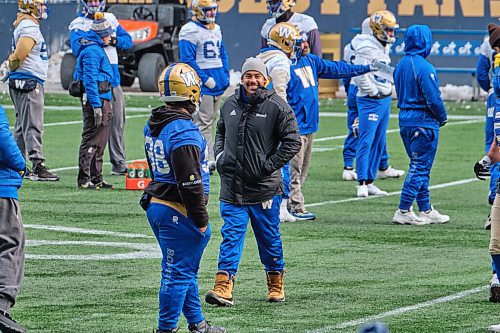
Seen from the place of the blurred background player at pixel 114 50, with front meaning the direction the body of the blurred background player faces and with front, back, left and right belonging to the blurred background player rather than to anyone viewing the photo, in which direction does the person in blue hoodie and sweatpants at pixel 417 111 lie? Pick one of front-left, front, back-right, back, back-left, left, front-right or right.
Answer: front-left

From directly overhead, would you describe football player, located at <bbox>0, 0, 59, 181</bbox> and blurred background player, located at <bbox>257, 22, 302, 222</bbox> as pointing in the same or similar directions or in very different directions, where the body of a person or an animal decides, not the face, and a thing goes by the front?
same or similar directions

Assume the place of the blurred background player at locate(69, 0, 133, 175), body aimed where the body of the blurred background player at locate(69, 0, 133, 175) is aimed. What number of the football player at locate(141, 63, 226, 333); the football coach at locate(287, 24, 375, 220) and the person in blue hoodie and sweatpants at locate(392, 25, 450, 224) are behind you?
0

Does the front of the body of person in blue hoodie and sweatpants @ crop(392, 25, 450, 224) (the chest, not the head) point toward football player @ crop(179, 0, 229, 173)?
no

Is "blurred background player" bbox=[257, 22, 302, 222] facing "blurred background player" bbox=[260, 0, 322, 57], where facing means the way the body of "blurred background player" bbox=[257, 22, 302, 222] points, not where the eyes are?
no

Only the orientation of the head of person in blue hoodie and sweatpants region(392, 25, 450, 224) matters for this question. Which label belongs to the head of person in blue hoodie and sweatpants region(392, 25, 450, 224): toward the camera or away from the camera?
away from the camera

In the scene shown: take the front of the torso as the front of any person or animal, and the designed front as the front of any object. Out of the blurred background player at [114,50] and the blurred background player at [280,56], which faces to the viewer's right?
the blurred background player at [280,56]

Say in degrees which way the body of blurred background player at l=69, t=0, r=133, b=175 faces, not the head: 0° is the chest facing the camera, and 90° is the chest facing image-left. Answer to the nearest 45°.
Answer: approximately 0°

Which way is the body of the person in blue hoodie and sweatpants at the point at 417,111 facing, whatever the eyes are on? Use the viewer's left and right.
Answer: facing away from the viewer and to the right of the viewer

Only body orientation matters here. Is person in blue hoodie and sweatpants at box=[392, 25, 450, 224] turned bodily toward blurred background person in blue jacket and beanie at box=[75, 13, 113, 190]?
no
